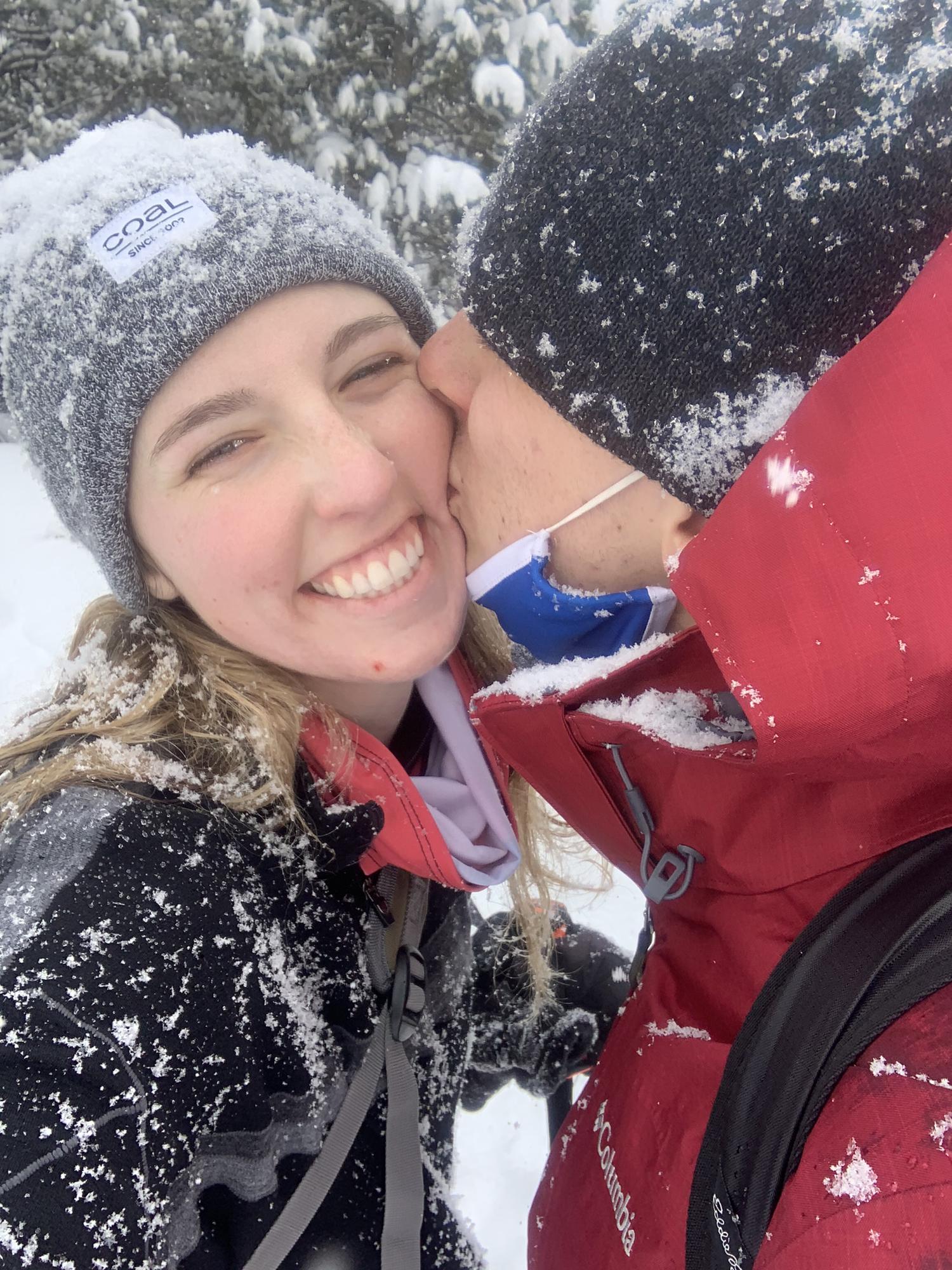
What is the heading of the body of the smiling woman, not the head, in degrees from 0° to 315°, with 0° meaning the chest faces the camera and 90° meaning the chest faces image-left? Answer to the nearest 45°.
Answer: approximately 315°

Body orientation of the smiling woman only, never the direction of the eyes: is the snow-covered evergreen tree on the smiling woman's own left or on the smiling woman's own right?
on the smiling woman's own left
